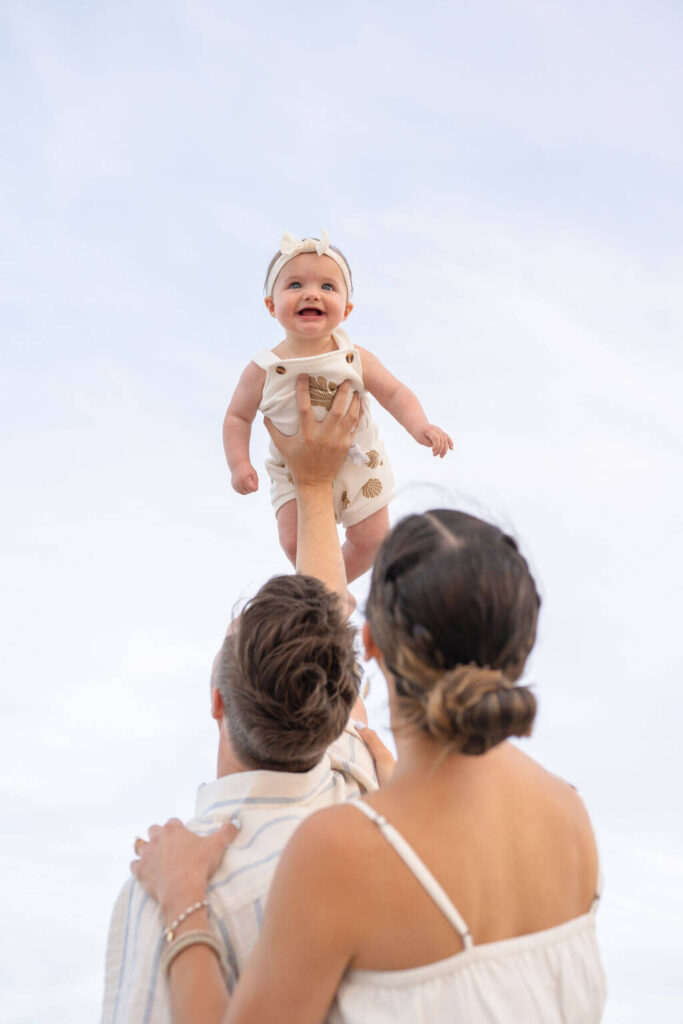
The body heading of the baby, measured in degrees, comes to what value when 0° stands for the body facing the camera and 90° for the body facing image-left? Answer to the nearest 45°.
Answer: approximately 0°
